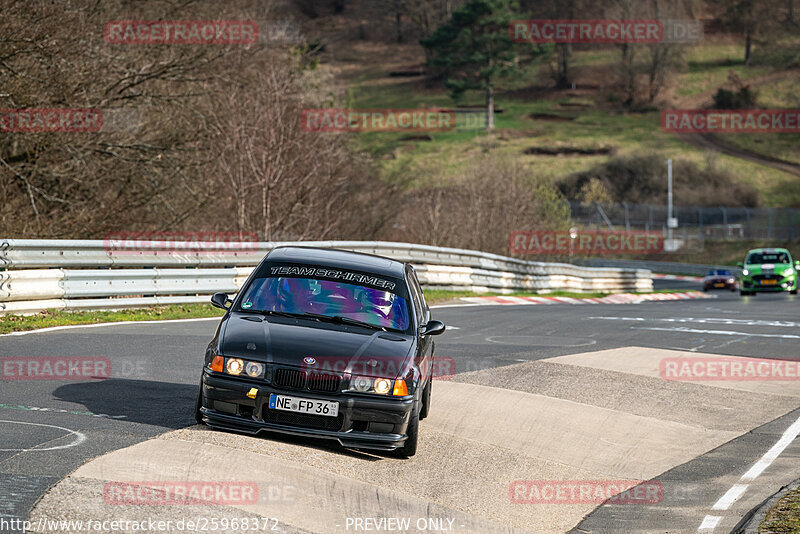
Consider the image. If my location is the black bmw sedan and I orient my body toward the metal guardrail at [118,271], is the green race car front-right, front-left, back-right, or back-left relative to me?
front-right

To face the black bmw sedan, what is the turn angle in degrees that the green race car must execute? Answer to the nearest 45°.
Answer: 0° — it already faces it

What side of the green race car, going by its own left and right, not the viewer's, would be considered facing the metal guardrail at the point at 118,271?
front

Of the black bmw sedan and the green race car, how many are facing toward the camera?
2

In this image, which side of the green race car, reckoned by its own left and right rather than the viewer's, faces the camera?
front

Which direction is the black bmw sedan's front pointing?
toward the camera

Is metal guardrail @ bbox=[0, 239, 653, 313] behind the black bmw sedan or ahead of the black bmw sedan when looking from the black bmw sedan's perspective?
behind

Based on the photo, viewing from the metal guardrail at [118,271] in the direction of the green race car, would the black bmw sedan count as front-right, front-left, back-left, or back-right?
back-right

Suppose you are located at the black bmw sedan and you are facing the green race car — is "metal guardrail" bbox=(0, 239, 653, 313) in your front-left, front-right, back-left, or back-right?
front-left

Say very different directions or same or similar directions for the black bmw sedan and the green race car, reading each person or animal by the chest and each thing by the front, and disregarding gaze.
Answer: same or similar directions

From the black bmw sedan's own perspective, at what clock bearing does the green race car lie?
The green race car is roughly at 7 o'clock from the black bmw sedan.
